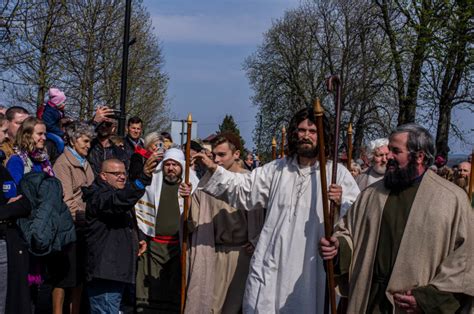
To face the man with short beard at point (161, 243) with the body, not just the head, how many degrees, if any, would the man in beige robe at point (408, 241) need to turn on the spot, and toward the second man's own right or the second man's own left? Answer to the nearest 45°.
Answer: approximately 90° to the second man's own right

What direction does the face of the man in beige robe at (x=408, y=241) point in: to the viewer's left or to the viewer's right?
to the viewer's left

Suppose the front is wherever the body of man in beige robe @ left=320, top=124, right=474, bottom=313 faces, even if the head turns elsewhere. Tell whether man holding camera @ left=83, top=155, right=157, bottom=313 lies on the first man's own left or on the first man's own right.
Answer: on the first man's own right

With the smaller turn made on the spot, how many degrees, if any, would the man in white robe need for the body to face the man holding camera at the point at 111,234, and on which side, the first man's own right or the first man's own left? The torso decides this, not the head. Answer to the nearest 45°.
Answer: approximately 135° to the first man's own right

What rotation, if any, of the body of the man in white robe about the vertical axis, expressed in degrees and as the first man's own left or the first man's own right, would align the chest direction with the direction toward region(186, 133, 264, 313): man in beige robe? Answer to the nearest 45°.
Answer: approximately 135° to the first man's own right

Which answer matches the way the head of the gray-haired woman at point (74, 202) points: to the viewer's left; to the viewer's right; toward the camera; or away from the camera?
to the viewer's right

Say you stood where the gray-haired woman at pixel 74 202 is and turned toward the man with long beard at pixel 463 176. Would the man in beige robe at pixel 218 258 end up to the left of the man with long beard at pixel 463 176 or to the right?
right

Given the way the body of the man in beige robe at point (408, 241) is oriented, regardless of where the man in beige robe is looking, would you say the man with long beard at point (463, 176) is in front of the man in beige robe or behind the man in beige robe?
behind

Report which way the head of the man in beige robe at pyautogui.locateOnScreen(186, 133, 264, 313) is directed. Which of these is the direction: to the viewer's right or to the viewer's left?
to the viewer's left

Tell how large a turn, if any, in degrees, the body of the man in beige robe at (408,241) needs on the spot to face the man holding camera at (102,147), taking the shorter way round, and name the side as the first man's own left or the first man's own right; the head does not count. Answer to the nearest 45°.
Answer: approximately 90° to the first man's own right
